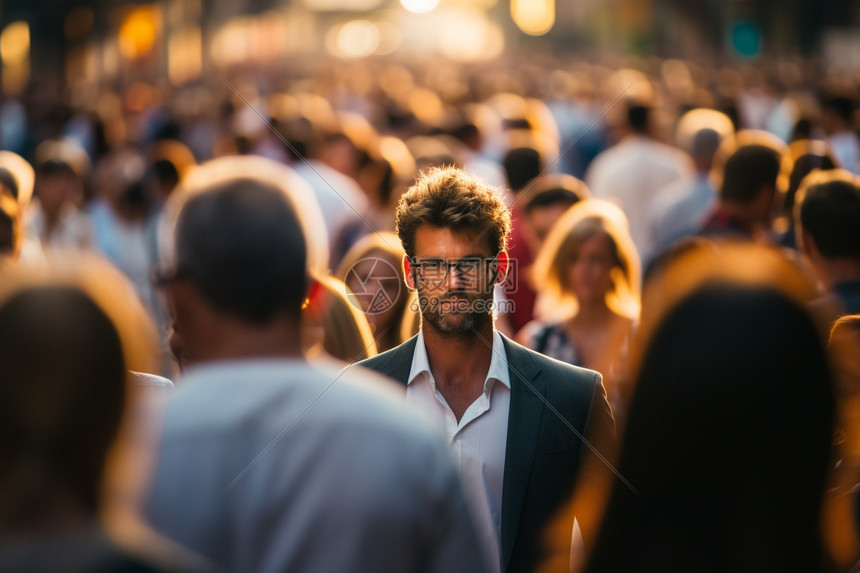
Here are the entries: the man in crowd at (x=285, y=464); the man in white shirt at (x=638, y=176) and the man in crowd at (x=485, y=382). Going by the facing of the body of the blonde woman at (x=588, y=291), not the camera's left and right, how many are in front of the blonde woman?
2

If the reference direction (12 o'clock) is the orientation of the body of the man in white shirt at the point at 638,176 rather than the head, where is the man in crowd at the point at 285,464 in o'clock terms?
The man in crowd is roughly at 6 o'clock from the man in white shirt.

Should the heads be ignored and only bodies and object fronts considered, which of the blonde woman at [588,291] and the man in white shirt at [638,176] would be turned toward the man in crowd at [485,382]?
the blonde woman

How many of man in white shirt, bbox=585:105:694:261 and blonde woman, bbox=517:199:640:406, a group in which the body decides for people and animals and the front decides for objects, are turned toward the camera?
1

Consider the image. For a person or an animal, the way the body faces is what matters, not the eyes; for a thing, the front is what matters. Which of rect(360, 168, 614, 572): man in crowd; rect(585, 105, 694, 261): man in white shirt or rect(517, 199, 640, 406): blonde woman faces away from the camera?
the man in white shirt

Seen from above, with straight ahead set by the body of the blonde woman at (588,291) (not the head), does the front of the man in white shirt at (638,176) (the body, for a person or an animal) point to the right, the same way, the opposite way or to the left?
the opposite way

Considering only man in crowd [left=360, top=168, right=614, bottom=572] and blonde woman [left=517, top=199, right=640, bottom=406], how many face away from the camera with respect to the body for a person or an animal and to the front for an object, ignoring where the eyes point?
0

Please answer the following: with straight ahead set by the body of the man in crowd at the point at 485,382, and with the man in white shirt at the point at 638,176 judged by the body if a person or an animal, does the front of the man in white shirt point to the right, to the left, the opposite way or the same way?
the opposite way

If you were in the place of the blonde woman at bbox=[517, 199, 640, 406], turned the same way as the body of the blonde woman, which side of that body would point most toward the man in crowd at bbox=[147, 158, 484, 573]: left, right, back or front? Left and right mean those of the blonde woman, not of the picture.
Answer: front

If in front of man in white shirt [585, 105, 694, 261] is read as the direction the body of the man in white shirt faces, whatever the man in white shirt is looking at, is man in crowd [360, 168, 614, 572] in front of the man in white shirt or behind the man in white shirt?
behind
